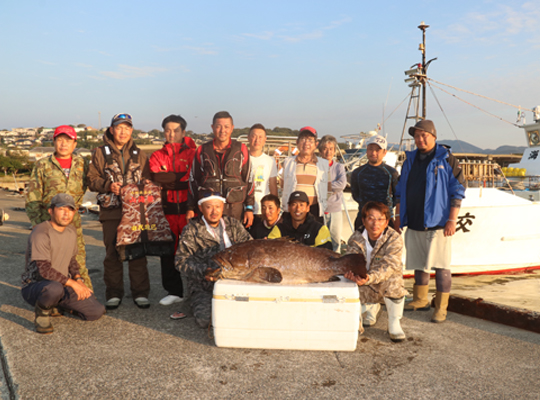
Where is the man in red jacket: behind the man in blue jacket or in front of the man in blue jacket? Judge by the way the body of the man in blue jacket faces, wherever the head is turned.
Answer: in front

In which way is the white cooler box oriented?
toward the camera

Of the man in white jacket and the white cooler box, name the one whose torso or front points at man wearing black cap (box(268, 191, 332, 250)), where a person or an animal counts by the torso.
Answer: the man in white jacket

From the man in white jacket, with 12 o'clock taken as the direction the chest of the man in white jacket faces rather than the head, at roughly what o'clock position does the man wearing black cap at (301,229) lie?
The man wearing black cap is roughly at 12 o'clock from the man in white jacket.

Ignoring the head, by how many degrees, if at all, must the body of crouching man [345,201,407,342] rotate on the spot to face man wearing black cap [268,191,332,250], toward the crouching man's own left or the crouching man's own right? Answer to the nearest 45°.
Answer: approximately 90° to the crouching man's own right

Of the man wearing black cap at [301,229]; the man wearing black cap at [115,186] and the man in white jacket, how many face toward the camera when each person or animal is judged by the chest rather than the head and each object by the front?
3

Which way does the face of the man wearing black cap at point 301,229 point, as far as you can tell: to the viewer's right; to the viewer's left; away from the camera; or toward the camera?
toward the camera

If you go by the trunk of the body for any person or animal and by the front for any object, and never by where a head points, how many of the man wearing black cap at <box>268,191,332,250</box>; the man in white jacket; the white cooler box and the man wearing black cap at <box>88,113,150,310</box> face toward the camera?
4

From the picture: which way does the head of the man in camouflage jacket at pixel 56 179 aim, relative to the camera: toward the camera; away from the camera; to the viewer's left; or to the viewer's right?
toward the camera

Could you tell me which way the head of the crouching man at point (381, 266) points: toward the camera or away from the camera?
toward the camera

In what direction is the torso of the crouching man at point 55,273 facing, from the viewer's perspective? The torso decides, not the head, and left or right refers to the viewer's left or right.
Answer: facing the viewer and to the right of the viewer

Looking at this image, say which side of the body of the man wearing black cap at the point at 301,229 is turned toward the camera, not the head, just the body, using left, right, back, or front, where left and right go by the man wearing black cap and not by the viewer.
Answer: front

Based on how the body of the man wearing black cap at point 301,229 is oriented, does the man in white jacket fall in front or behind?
behind
